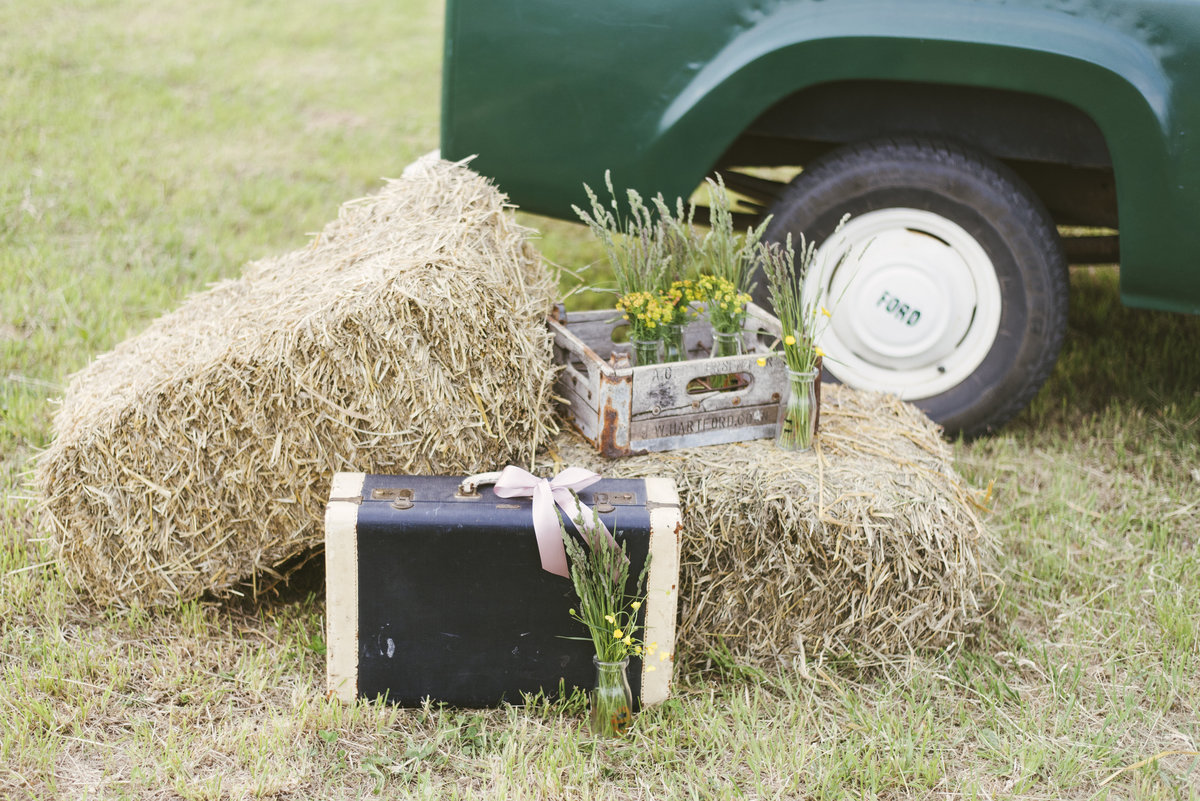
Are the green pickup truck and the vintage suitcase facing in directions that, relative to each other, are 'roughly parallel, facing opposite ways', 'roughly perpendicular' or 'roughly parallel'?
roughly perpendicular

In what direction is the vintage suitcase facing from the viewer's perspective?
toward the camera

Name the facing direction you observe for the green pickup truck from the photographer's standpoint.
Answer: facing to the right of the viewer

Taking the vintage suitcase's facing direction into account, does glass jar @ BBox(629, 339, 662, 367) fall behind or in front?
behind

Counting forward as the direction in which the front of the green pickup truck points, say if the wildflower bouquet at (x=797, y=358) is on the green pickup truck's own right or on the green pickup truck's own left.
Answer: on the green pickup truck's own right

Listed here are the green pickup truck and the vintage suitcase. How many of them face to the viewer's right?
1

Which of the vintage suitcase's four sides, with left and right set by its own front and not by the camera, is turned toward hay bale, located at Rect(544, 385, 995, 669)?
left
